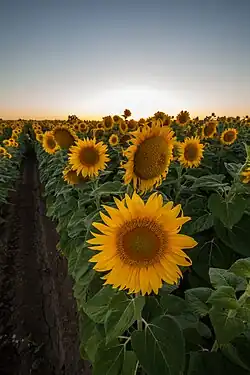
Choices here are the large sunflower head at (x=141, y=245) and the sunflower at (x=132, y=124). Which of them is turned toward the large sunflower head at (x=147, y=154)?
the sunflower

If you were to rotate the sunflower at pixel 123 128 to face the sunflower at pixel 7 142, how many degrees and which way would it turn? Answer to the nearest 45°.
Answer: approximately 135° to its right

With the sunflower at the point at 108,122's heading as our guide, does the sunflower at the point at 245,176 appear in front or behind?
in front

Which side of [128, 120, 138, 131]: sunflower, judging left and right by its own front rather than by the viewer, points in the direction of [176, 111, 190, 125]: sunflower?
left

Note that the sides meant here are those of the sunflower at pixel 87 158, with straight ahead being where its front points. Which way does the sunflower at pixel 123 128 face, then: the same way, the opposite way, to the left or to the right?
the same way

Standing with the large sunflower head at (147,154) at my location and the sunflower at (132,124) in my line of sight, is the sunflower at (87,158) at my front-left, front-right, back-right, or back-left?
front-left

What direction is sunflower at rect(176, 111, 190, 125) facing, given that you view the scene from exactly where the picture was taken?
facing the viewer

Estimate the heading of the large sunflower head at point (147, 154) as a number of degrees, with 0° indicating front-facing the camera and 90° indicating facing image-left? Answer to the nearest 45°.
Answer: approximately 315°

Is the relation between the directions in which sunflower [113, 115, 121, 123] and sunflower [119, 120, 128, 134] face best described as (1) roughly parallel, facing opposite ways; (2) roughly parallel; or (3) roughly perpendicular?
roughly parallel

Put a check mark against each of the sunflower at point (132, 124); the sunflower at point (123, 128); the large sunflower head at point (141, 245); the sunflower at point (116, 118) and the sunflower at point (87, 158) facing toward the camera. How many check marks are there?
5

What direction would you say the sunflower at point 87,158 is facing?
toward the camera

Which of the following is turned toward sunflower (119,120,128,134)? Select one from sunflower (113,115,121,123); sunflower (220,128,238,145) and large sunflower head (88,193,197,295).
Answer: sunflower (113,115,121,123)

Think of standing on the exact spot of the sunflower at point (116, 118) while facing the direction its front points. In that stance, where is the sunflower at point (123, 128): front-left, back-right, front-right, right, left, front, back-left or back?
front

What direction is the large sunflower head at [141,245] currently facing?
toward the camera

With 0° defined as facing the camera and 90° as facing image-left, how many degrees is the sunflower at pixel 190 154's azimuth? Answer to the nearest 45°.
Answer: approximately 0°

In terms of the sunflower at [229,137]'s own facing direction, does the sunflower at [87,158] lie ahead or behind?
ahead

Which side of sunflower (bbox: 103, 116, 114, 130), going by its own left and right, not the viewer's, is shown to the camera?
front

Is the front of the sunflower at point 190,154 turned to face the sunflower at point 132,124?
no

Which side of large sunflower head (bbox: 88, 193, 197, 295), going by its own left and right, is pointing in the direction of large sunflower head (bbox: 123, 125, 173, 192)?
back

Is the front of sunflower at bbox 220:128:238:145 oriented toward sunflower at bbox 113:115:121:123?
no

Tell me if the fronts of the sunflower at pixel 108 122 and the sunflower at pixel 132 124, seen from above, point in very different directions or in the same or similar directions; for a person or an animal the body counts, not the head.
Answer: same or similar directions
